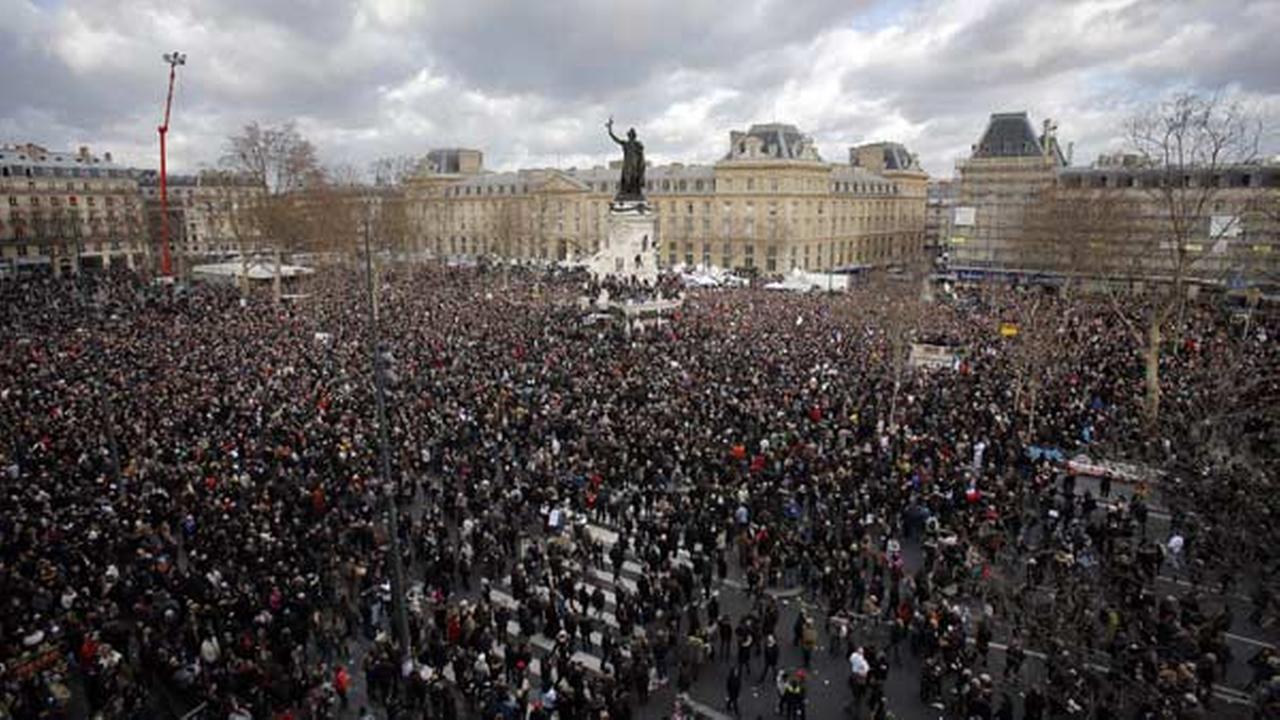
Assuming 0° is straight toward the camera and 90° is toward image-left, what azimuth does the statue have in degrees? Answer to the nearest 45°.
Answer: approximately 45°
